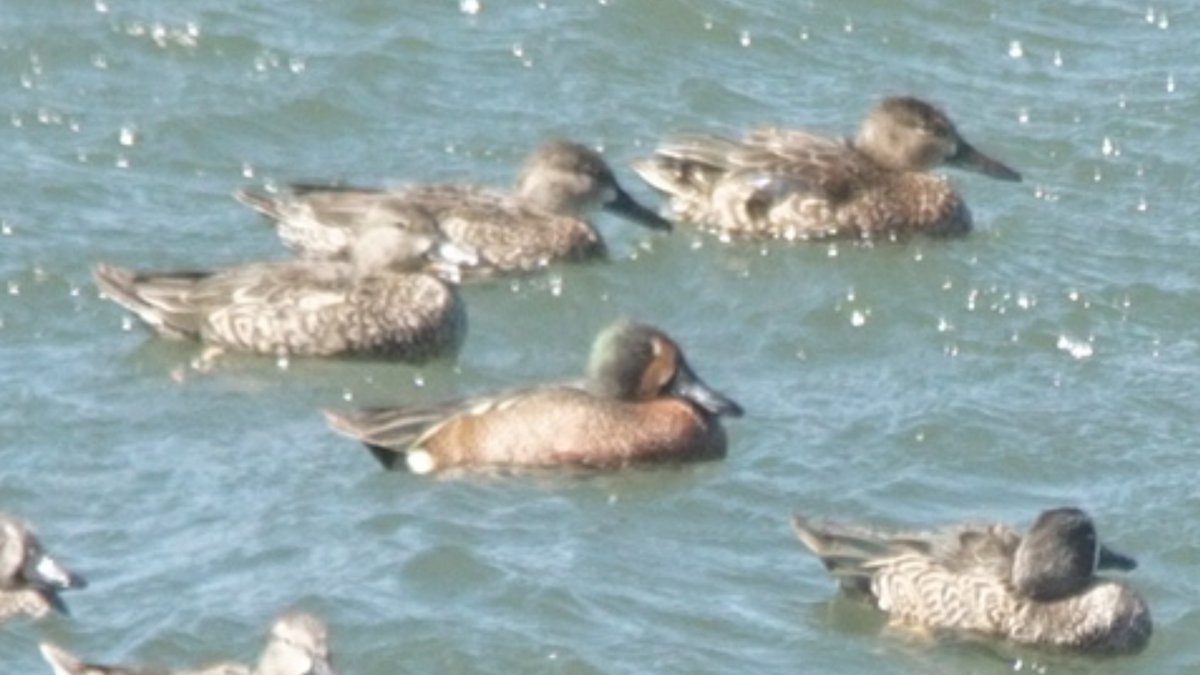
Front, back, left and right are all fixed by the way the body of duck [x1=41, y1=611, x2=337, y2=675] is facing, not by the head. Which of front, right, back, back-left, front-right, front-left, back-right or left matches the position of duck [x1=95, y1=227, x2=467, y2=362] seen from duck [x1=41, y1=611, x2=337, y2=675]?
left

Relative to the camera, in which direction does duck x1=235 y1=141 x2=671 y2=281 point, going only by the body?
to the viewer's right

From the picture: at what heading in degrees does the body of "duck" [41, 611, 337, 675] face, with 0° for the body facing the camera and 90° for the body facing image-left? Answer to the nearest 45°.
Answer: approximately 270°

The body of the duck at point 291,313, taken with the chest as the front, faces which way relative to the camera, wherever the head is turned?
to the viewer's right

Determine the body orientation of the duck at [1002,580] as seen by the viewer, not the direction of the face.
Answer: to the viewer's right

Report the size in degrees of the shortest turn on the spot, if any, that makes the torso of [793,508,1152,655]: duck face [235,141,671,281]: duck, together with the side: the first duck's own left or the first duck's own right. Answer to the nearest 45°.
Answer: approximately 135° to the first duck's own left

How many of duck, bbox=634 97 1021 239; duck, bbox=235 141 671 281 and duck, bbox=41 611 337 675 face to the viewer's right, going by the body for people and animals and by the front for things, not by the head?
3

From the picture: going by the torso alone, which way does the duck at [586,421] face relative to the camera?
to the viewer's right

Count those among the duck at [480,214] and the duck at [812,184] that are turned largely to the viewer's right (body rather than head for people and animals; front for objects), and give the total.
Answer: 2

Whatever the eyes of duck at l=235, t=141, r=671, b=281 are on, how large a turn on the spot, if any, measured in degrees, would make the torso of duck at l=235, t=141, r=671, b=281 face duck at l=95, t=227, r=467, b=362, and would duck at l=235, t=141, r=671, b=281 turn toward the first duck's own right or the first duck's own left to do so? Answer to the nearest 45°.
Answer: approximately 135° to the first duck's own right

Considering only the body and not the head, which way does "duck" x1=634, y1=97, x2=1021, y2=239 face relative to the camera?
to the viewer's right
